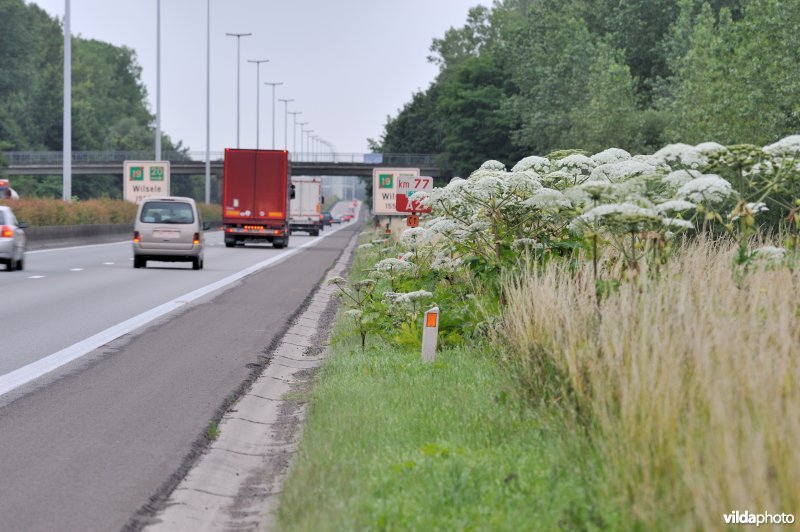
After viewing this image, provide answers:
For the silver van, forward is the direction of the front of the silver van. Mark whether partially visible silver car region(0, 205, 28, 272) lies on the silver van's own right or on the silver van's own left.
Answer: on the silver van's own left

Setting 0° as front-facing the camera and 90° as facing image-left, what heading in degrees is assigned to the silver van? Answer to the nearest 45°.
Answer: approximately 180°
